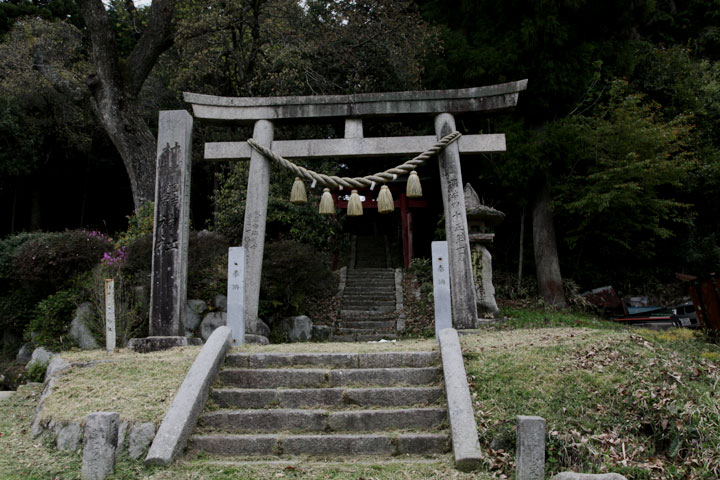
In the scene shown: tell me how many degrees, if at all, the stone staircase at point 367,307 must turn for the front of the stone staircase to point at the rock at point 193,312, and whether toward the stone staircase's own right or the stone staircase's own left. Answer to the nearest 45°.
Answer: approximately 45° to the stone staircase's own right

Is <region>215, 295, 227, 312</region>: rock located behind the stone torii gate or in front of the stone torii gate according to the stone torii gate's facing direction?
behind

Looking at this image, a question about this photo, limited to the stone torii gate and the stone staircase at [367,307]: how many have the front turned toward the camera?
2

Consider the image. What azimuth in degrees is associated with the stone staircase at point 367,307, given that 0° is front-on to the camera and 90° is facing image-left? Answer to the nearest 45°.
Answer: approximately 0°

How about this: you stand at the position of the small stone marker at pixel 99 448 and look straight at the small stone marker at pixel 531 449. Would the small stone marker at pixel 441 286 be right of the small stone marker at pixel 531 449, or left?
left

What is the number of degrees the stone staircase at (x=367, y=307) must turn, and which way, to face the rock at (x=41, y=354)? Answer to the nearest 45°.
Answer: approximately 45° to its right

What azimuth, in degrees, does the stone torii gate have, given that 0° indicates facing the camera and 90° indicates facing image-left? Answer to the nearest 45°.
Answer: approximately 0°

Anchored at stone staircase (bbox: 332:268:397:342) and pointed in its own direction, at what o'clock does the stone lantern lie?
The stone lantern is roughly at 10 o'clock from the stone staircase.
